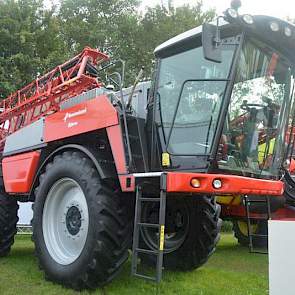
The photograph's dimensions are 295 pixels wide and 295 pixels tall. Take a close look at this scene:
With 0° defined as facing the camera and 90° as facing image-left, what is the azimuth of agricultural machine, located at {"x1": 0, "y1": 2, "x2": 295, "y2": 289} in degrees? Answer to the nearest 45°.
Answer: approximately 315°

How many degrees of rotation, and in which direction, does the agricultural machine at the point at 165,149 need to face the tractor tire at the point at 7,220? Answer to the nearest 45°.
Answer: approximately 180°
